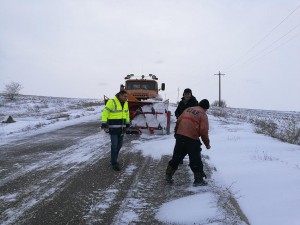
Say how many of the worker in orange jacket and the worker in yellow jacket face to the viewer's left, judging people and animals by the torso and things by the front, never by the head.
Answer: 0

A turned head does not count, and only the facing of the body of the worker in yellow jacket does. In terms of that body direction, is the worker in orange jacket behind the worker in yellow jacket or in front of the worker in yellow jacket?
in front

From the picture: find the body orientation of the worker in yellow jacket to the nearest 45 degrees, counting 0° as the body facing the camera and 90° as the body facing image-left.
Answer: approximately 315°

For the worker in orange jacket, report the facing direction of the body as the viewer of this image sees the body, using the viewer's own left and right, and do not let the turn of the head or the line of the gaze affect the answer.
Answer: facing away from the viewer and to the right of the viewer

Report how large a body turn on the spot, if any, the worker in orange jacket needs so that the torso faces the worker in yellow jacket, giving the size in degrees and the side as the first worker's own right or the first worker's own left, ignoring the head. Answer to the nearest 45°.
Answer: approximately 90° to the first worker's own left
